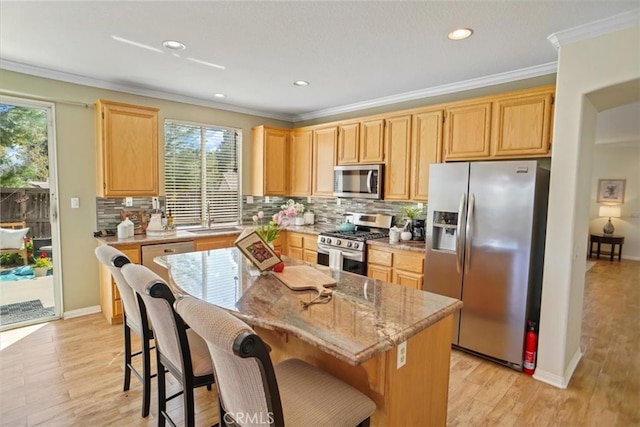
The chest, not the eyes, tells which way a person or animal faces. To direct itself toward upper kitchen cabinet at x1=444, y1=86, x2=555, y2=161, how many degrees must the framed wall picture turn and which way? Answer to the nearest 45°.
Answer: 0° — it already faces it

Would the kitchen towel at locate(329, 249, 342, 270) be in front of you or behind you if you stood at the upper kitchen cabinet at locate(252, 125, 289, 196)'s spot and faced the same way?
in front

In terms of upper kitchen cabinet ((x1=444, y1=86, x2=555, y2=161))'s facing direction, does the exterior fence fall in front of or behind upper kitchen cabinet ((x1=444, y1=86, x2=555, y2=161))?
in front

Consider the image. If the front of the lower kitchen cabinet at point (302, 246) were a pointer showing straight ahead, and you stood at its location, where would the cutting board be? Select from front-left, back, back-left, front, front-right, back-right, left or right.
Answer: front-left

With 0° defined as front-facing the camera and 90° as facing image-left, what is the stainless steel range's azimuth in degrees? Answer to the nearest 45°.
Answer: approximately 45°

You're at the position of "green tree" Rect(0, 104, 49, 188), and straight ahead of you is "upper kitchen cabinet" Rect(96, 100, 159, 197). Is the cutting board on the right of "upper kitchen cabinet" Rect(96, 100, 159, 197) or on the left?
right

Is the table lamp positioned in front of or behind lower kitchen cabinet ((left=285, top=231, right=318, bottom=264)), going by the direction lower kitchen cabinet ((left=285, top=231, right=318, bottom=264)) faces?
behind

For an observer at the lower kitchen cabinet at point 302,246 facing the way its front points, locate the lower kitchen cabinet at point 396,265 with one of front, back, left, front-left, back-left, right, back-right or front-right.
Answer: left

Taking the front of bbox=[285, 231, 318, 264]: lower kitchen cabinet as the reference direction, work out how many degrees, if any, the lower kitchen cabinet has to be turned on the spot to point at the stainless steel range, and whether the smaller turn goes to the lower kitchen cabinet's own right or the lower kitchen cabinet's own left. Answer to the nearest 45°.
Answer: approximately 90° to the lower kitchen cabinet's own left

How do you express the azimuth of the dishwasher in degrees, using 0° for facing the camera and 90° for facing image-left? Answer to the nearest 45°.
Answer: approximately 315°
